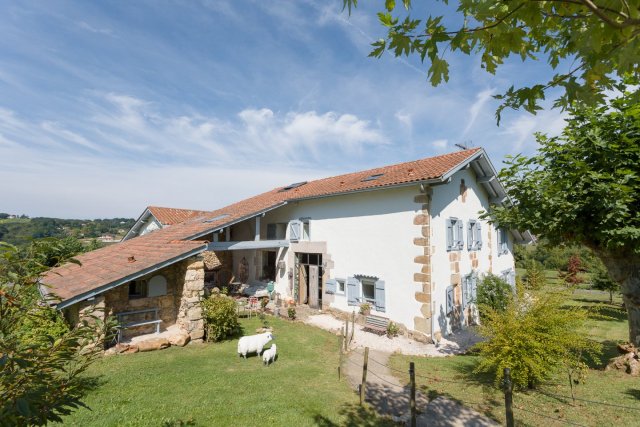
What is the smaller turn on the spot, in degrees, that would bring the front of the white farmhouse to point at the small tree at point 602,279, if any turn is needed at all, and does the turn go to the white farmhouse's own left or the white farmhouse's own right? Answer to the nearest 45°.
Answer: approximately 180°

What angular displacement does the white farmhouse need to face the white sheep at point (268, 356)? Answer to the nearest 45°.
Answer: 0° — it already faces it

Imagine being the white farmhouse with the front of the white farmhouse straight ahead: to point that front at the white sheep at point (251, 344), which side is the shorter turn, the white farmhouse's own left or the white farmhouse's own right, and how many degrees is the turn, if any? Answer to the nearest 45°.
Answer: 0° — it already faces it

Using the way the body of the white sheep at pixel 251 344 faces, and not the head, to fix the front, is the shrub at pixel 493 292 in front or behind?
in front

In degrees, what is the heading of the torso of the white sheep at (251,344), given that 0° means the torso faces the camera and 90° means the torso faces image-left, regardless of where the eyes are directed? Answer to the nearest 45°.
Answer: approximately 270°

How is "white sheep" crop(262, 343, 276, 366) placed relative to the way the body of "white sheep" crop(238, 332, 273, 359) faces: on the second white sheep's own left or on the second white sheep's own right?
on the second white sheep's own right

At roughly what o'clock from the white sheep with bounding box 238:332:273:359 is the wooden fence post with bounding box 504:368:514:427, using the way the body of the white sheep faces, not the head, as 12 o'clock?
The wooden fence post is roughly at 2 o'clock from the white sheep.

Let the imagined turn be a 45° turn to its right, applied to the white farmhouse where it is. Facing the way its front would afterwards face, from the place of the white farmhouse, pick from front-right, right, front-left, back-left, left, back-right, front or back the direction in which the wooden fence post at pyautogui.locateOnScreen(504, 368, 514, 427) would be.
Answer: left

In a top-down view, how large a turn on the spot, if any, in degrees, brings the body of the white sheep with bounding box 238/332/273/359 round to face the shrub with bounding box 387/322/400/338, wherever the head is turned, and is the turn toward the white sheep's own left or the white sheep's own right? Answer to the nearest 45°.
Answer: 0° — it already faces it

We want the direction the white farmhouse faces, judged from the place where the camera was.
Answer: facing the viewer and to the left of the viewer

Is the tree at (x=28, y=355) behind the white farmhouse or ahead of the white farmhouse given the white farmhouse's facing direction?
ahead

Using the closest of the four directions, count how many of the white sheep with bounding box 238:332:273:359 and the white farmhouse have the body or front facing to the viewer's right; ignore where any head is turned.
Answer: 1
